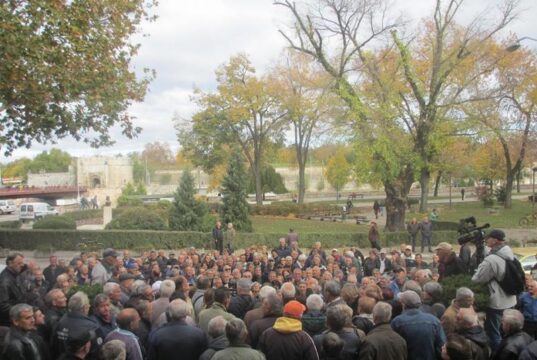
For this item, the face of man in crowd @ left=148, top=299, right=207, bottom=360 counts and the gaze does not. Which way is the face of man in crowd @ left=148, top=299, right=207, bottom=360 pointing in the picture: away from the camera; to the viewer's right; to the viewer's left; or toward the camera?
away from the camera

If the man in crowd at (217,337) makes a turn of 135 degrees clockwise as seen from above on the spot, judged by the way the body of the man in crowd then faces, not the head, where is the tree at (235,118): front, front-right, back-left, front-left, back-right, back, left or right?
back-left

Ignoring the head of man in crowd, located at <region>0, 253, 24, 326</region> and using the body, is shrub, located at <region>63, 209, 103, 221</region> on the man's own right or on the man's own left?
on the man's own left

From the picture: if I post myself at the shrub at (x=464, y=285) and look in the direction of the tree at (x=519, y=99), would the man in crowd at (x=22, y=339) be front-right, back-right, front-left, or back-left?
back-left

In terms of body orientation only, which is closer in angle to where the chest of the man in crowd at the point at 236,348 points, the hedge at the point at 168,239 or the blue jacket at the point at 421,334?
the hedge

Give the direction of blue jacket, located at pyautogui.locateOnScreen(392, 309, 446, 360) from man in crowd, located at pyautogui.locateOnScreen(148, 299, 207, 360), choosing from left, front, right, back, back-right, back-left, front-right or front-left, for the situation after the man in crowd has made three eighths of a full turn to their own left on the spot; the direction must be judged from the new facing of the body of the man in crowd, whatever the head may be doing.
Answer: back-left

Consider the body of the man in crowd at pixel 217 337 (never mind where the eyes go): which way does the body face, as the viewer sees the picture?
away from the camera

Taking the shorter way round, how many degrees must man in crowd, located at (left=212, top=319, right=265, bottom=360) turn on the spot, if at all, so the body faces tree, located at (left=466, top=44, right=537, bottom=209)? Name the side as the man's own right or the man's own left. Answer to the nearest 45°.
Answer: approximately 45° to the man's own right

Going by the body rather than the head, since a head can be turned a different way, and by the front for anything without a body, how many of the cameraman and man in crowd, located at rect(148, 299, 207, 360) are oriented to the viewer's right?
0

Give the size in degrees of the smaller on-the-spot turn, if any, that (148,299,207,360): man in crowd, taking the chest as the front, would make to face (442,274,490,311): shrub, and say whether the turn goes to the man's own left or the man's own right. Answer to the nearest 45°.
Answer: approximately 90° to the man's own right

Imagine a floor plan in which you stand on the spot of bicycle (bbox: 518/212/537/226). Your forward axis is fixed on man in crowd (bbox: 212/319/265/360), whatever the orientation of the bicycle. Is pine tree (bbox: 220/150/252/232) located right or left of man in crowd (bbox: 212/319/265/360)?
right

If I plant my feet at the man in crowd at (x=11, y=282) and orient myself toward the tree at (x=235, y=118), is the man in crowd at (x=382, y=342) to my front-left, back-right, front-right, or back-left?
back-right

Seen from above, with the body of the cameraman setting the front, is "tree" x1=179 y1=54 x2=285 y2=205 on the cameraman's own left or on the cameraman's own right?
on the cameraman's own right

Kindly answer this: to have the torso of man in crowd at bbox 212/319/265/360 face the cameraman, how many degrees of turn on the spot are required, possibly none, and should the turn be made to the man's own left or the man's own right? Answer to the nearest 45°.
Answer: approximately 45° to the man's own right
